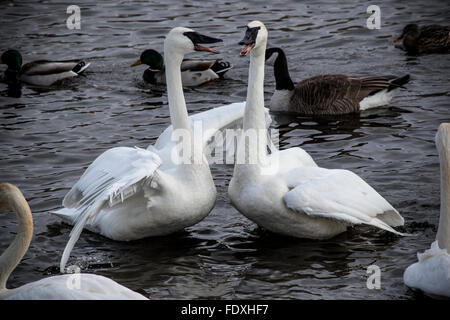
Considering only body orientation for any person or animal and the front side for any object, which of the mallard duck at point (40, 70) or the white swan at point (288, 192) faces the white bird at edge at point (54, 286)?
the white swan

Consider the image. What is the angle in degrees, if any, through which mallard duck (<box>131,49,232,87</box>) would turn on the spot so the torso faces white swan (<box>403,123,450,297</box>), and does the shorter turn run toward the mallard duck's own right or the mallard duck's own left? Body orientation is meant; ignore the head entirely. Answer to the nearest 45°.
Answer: approximately 90° to the mallard duck's own left

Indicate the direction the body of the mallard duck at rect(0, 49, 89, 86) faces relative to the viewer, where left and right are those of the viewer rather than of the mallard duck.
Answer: facing to the left of the viewer

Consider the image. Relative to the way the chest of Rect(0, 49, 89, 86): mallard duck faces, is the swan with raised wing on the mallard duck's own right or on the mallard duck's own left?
on the mallard duck's own left

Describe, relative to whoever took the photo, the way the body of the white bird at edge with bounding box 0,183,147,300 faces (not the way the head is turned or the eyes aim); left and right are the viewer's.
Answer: facing to the left of the viewer

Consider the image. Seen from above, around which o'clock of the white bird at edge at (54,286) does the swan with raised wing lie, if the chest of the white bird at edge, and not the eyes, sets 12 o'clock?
The swan with raised wing is roughly at 4 o'clock from the white bird at edge.

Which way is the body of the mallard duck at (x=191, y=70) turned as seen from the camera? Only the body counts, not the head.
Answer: to the viewer's left

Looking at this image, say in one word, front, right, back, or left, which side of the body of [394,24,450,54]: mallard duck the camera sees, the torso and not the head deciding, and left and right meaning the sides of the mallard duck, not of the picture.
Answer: left

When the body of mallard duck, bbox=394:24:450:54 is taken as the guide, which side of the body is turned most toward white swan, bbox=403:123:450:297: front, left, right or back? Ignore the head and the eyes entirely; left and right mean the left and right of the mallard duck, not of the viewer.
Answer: left

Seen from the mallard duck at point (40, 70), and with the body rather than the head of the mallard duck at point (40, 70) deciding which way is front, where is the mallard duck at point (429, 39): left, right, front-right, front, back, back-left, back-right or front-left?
back

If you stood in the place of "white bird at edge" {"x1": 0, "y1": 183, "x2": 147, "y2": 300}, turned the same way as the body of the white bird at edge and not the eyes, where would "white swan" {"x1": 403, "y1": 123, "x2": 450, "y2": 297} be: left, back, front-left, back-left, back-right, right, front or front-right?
back

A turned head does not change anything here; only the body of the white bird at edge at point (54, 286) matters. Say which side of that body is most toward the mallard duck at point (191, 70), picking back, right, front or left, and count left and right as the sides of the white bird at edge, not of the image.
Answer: right
